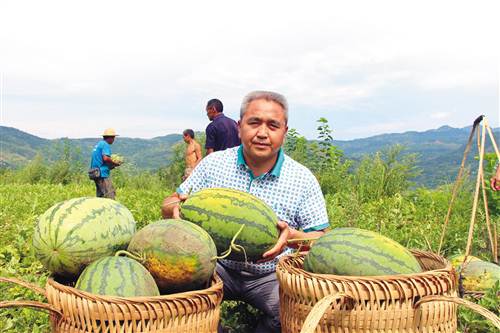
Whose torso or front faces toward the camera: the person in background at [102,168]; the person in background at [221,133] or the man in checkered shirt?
the man in checkered shirt

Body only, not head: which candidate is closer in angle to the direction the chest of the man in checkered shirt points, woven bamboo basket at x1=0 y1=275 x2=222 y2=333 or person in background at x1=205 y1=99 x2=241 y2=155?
the woven bamboo basket

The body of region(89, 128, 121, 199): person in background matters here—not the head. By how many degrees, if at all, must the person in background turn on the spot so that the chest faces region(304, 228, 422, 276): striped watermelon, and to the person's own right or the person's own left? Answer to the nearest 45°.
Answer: approximately 90° to the person's own right

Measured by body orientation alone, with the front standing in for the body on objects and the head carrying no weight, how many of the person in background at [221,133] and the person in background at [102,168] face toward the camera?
0

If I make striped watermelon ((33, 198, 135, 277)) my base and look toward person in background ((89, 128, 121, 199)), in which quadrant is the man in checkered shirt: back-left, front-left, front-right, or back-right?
front-right

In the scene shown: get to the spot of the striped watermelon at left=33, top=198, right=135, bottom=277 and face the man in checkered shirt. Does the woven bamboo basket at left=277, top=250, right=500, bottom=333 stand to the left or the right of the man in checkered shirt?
right

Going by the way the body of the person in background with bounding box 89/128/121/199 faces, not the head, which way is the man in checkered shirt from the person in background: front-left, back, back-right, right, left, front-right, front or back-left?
right

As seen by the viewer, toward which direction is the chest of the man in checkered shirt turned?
toward the camera

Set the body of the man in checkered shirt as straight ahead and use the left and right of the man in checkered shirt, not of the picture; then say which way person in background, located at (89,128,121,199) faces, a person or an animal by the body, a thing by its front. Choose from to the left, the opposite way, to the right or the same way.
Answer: to the left

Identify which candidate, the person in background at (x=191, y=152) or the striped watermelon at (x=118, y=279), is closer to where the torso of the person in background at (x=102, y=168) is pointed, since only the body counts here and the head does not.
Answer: the person in background

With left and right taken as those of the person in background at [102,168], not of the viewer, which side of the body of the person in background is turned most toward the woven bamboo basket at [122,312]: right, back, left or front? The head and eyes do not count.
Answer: right

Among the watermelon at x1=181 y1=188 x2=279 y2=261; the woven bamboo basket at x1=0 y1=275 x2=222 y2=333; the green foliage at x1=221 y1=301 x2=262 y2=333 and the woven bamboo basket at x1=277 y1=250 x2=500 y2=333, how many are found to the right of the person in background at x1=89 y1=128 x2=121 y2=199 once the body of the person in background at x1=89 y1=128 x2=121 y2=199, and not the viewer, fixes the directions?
4

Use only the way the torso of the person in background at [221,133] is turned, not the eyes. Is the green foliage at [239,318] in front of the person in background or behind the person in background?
behind

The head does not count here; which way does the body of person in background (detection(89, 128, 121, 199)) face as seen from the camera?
to the viewer's right
